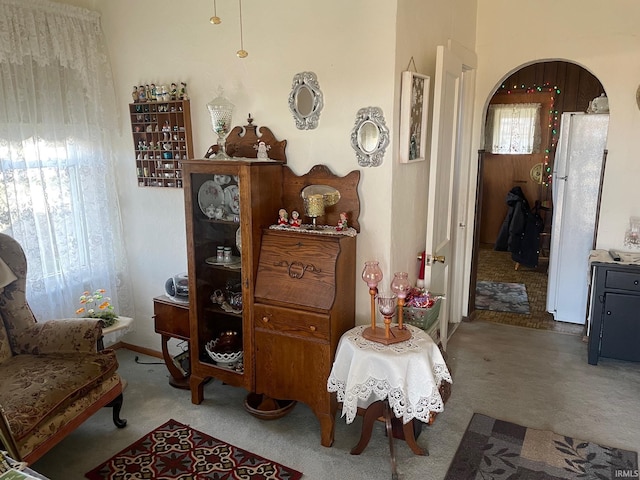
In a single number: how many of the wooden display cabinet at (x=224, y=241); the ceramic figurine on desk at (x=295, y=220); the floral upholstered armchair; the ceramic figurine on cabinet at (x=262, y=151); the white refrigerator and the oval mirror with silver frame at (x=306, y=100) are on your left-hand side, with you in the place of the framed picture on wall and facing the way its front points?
1

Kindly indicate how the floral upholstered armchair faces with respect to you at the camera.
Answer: facing the viewer and to the right of the viewer

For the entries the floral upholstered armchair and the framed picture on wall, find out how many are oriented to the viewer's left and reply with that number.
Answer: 0

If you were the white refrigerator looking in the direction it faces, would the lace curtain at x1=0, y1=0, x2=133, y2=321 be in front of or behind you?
in front

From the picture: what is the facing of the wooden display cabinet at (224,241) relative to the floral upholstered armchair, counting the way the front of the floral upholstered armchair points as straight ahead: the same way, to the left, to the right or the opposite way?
to the right

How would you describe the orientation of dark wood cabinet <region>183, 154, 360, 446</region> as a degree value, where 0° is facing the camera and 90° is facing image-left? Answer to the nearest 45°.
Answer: approximately 45°

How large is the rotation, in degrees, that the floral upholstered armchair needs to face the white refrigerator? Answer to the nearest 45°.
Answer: approximately 45° to its left

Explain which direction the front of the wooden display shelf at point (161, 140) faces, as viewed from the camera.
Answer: facing the viewer and to the left of the viewer

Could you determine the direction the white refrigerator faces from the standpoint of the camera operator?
facing to the left of the viewer

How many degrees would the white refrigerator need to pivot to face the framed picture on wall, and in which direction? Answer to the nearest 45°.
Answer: approximately 45° to its left
